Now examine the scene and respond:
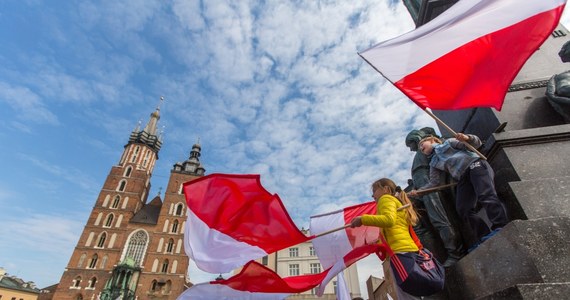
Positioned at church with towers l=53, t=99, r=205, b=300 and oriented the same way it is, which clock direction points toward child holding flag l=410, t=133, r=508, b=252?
The child holding flag is roughly at 12 o'clock from the church with towers.

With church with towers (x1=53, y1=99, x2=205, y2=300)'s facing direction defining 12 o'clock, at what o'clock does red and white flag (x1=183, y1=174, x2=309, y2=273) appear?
The red and white flag is roughly at 12 o'clock from the church with towers.

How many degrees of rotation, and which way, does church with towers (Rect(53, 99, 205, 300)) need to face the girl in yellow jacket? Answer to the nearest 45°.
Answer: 0° — it already faces them

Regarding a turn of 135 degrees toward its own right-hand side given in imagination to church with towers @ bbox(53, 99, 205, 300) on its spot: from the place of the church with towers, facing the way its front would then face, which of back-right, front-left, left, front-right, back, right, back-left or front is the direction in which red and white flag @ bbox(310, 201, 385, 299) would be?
back-left

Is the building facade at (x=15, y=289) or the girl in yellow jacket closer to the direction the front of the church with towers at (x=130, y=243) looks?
the girl in yellow jacket

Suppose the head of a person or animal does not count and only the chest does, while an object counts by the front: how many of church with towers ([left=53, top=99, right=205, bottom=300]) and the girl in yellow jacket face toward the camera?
1

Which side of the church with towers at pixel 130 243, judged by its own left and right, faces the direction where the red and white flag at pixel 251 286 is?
front

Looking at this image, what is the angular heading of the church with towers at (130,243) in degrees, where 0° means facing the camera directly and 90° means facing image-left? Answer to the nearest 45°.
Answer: approximately 0°
